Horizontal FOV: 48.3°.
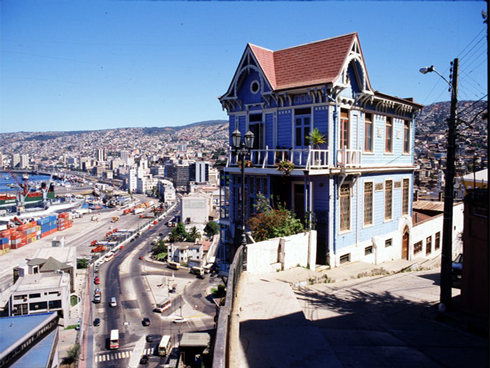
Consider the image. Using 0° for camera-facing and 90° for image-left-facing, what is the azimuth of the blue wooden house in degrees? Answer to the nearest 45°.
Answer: approximately 45°

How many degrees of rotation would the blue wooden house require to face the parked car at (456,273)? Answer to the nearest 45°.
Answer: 0° — it already faces it

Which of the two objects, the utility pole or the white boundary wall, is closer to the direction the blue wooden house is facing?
the white boundary wall

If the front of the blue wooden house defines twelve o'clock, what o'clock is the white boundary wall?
The white boundary wall is roughly at 11 o'clock from the blue wooden house.

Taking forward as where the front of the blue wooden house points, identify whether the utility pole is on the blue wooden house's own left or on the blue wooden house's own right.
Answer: on the blue wooden house's own left
